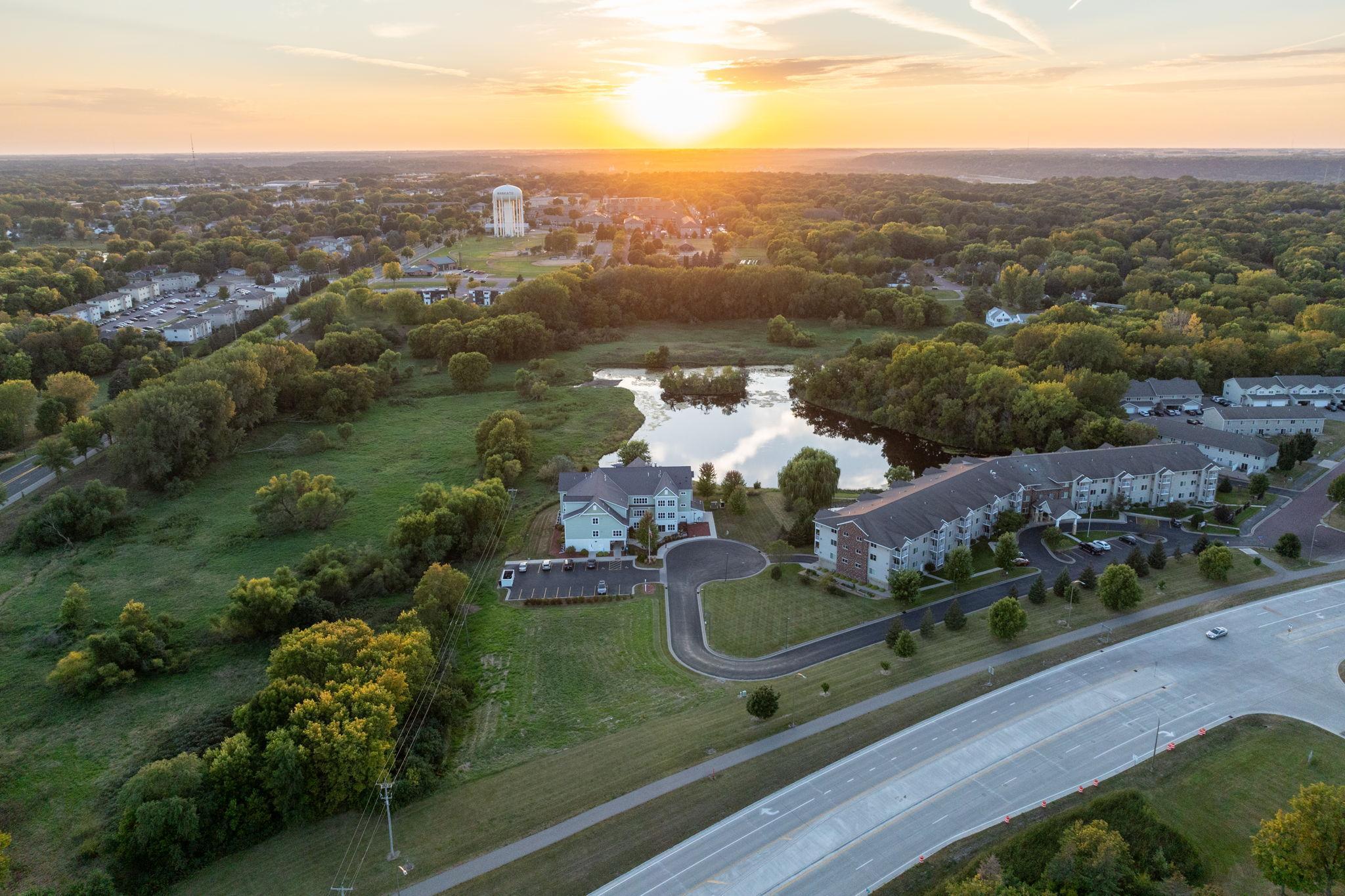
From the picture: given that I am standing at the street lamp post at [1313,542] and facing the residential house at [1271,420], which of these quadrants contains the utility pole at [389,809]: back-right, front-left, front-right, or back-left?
back-left

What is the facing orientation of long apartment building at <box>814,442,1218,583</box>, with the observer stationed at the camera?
facing the viewer and to the right of the viewer

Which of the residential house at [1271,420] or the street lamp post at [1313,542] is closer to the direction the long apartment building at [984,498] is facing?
the street lamp post

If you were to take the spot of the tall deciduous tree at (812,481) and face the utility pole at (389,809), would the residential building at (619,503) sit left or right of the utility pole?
right

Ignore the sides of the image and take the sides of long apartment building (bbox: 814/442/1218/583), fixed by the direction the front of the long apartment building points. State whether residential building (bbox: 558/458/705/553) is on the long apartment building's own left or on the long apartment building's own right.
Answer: on the long apartment building's own right

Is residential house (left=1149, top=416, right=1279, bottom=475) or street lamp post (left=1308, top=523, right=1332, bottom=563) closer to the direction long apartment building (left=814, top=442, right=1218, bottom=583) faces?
the street lamp post

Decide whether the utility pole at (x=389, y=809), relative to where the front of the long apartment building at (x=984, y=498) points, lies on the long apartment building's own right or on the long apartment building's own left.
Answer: on the long apartment building's own right

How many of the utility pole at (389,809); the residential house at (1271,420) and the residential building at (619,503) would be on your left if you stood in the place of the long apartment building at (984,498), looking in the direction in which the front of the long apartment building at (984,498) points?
1

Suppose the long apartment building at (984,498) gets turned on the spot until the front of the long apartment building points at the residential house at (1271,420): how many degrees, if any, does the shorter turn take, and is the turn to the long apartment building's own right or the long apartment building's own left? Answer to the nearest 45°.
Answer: approximately 90° to the long apartment building's own left

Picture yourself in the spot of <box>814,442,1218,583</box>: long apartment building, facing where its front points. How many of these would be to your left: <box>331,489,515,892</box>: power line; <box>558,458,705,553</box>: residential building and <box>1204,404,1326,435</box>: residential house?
1

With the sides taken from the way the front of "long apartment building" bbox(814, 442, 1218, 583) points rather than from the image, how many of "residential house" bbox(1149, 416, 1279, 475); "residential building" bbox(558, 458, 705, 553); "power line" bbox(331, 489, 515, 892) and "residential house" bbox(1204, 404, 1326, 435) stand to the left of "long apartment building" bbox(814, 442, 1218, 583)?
2

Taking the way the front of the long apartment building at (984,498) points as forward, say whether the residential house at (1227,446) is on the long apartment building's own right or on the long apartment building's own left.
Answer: on the long apartment building's own left

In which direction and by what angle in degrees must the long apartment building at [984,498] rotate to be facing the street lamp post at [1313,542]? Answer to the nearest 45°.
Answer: approximately 45° to its left

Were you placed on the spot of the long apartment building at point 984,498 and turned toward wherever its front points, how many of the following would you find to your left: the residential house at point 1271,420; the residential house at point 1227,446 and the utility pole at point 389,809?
2

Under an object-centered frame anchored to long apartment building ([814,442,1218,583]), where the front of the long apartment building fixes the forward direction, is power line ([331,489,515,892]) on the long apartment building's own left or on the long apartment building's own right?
on the long apartment building's own right

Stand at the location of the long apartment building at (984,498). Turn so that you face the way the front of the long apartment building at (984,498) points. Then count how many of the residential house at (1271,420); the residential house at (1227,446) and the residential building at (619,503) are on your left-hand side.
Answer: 2
